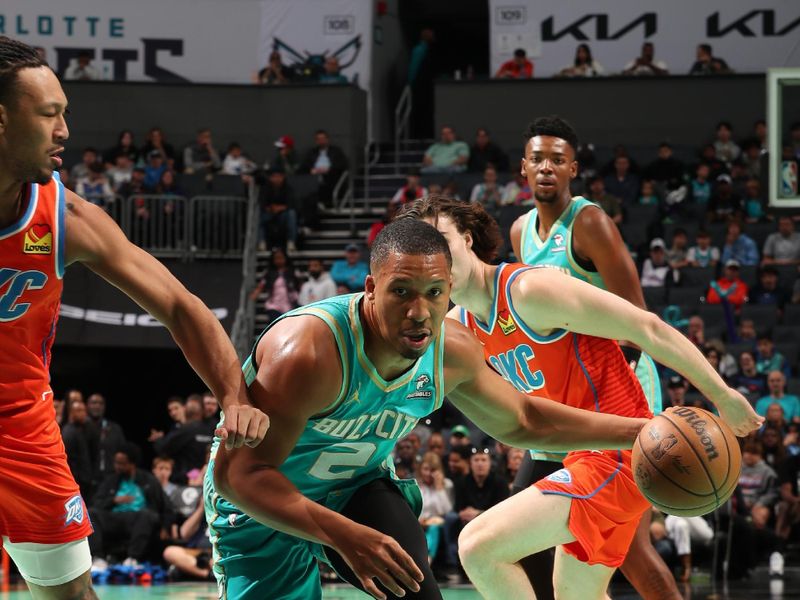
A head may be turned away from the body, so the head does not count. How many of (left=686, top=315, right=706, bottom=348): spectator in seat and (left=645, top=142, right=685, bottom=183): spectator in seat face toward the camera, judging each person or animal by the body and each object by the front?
2

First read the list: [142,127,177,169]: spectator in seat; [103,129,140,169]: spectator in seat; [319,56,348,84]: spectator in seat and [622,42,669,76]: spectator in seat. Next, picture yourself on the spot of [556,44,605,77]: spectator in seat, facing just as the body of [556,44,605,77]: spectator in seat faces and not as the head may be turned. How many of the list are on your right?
3

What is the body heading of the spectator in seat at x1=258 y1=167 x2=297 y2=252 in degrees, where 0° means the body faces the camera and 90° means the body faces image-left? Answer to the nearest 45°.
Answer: approximately 0°

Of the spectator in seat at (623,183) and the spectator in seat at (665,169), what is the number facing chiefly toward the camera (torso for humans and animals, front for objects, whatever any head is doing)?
2

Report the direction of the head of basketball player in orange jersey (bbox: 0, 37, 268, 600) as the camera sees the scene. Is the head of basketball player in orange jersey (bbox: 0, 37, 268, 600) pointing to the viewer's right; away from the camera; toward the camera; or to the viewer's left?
to the viewer's right

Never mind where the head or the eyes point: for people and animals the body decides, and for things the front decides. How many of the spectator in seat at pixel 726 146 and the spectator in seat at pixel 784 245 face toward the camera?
2

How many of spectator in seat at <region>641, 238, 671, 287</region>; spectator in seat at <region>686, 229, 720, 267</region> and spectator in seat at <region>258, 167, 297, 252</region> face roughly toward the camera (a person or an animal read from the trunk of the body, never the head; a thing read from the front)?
3

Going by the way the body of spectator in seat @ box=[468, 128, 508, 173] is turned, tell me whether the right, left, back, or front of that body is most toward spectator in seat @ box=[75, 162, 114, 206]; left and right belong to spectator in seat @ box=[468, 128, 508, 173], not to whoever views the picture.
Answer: right

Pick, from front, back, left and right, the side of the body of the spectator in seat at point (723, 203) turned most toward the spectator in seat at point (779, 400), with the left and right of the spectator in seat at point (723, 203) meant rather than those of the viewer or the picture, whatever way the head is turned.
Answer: front
